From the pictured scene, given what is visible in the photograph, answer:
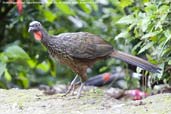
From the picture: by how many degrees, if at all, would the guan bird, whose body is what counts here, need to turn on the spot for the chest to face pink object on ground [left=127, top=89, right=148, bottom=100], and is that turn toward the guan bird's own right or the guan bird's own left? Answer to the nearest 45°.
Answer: approximately 135° to the guan bird's own right

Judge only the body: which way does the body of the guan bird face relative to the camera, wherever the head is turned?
to the viewer's left

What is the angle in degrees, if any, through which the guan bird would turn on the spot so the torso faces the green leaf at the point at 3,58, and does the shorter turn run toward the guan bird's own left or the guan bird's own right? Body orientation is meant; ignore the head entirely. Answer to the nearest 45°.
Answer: approximately 45° to the guan bird's own right

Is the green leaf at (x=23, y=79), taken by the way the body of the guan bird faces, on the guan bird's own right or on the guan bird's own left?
on the guan bird's own right

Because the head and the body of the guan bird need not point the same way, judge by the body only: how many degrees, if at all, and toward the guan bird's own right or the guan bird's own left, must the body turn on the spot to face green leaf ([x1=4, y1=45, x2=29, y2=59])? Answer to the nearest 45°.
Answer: approximately 45° to the guan bird's own right

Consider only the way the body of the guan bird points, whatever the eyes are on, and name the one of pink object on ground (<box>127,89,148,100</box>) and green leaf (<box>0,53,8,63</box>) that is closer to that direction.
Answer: the green leaf

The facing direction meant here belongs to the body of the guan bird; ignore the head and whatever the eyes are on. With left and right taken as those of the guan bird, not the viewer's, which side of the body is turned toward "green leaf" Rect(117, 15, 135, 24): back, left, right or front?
right
